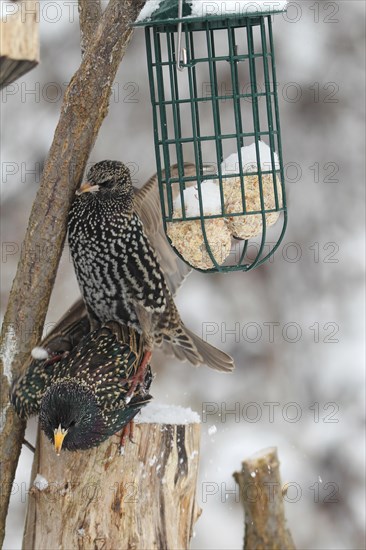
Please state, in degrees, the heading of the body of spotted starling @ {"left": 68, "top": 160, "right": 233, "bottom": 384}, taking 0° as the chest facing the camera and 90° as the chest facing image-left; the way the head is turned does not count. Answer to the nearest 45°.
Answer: approximately 45°

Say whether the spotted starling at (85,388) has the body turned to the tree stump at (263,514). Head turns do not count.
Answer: no
